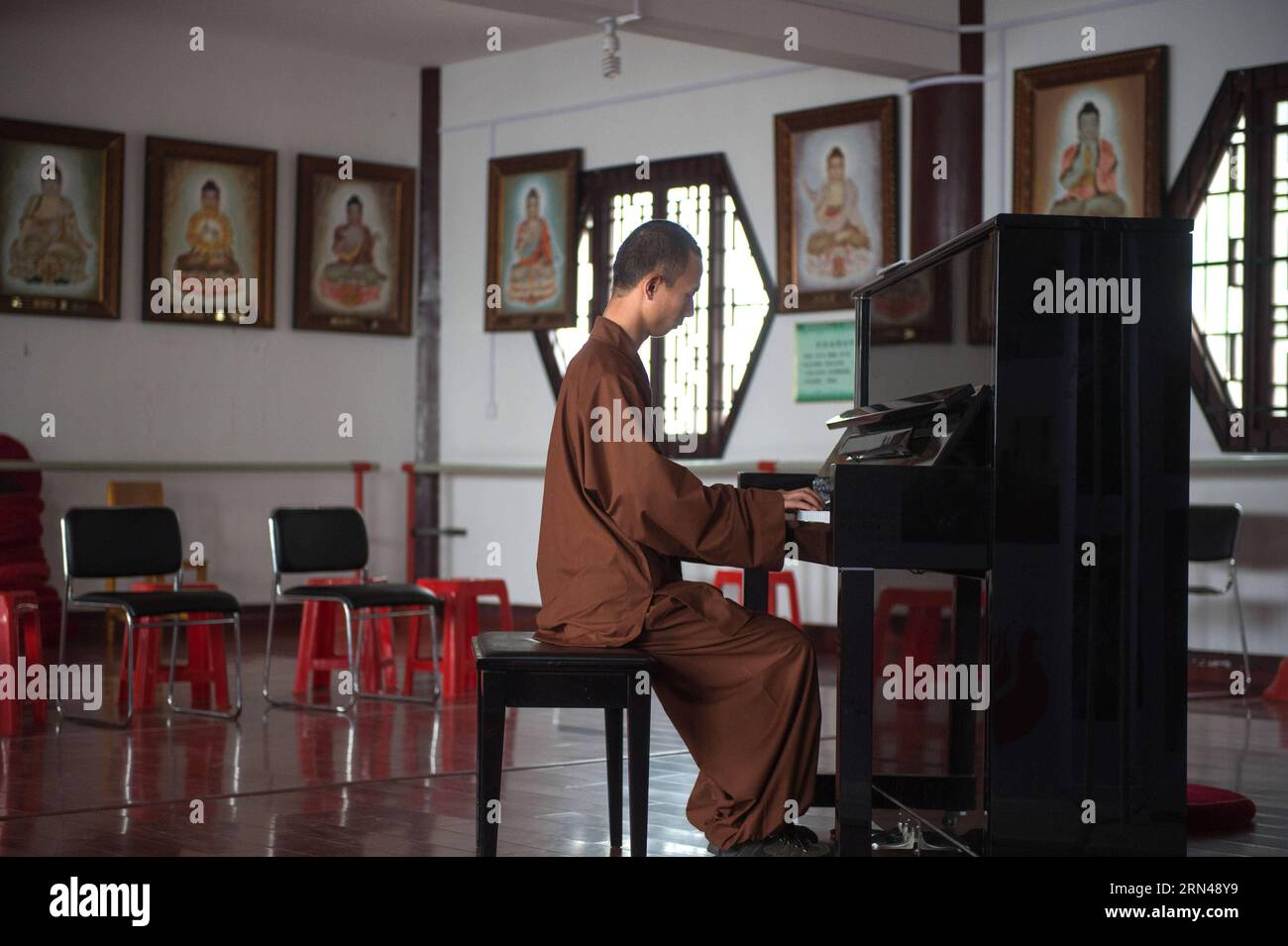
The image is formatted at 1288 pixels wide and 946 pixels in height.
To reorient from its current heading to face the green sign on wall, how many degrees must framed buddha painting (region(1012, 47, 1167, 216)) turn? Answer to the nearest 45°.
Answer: approximately 90° to its right

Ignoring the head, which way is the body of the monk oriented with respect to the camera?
to the viewer's right

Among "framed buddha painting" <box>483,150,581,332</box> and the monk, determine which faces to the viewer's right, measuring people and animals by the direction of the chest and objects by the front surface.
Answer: the monk

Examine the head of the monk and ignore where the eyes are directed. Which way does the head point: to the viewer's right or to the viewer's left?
to the viewer's right

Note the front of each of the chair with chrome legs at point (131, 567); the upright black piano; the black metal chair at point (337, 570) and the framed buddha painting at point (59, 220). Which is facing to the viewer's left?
the upright black piano

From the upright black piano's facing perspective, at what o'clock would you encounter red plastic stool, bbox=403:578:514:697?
The red plastic stool is roughly at 2 o'clock from the upright black piano.

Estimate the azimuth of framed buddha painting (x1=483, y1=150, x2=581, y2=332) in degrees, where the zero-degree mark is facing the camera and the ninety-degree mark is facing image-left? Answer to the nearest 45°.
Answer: approximately 45°

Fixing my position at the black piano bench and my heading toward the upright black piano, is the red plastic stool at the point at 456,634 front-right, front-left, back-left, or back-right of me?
back-left

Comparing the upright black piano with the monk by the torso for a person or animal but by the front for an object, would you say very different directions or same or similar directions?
very different directions

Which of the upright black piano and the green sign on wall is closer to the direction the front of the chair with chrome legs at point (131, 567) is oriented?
the upright black piano

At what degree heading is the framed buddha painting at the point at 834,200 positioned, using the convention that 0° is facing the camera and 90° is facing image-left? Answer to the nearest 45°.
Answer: approximately 45°
